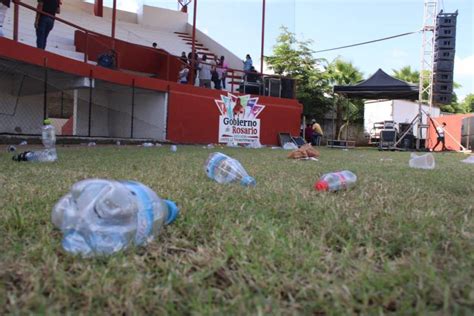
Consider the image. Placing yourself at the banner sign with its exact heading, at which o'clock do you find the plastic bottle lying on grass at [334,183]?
The plastic bottle lying on grass is roughly at 12 o'clock from the banner sign.

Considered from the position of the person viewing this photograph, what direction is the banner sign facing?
facing the viewer

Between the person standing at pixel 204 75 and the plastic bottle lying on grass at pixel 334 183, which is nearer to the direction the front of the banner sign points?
the plastic bottle lying on grass

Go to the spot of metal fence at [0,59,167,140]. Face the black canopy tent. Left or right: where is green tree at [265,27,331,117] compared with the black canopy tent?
left

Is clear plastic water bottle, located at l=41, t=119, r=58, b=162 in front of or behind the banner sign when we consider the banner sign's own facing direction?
in front

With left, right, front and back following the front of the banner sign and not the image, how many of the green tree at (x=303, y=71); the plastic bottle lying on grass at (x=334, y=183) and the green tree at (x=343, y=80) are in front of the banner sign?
1

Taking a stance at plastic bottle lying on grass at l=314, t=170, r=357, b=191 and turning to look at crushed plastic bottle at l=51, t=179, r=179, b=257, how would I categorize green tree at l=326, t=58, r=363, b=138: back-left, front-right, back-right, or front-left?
back-right

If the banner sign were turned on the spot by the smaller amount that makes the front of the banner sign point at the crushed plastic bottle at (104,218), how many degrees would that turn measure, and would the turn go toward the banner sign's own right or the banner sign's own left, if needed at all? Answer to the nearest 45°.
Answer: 0° — it already faces it

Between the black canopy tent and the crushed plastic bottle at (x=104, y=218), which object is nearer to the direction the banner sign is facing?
the crushed plastic bottle

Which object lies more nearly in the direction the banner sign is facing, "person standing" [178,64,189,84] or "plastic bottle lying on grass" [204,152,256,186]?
the plastic bottle lying on grass

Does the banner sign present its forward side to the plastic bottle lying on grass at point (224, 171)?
yes

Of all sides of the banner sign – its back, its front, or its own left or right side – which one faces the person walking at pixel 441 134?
left
